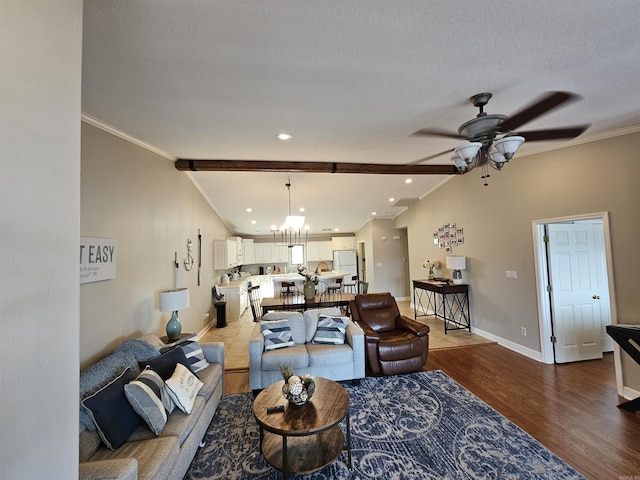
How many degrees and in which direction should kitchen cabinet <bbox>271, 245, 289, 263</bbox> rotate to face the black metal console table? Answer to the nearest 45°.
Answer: approximately 45° to its left

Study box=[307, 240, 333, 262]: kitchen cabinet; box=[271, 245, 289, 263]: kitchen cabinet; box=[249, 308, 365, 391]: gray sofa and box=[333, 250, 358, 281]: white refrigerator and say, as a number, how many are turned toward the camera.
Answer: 4

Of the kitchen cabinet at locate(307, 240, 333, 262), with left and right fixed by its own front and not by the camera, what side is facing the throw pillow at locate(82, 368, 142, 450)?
front

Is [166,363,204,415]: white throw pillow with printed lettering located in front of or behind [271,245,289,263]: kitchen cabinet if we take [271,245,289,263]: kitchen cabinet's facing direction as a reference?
in front

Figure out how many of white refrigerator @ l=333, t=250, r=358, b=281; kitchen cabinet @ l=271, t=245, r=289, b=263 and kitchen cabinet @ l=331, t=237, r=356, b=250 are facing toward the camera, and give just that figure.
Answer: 3

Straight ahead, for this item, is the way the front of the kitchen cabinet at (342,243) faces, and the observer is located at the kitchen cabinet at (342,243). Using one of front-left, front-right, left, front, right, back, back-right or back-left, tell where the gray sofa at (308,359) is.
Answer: front

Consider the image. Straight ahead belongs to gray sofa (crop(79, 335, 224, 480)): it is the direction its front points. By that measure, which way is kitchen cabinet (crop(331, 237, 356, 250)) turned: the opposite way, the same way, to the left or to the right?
to the right

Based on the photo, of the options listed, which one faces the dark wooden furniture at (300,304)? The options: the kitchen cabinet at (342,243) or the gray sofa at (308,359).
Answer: the kitchen cabinet

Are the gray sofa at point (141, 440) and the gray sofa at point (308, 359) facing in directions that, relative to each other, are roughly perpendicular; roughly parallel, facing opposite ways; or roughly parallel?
roughly perpendicular

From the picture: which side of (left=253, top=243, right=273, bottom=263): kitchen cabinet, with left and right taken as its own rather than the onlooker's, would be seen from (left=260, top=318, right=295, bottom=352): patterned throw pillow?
front

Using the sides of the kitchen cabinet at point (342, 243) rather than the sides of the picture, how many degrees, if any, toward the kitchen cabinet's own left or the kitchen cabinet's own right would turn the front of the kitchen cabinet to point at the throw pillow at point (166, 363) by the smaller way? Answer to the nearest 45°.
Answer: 0° — it already faces it

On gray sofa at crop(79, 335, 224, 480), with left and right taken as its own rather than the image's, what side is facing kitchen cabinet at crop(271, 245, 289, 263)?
left

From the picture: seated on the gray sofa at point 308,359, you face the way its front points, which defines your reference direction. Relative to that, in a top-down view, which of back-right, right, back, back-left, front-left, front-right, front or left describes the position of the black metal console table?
back-left

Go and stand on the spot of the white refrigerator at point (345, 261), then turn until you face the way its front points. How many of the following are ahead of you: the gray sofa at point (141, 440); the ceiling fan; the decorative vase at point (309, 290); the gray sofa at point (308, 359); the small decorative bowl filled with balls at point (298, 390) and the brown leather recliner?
6

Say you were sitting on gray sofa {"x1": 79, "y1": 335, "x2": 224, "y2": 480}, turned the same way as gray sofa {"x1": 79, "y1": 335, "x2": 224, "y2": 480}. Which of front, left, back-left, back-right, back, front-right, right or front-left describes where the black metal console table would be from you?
front-left

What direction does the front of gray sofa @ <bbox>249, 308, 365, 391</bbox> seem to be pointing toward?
toward the camera

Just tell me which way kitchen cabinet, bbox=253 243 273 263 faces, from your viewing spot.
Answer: facing the viewer
